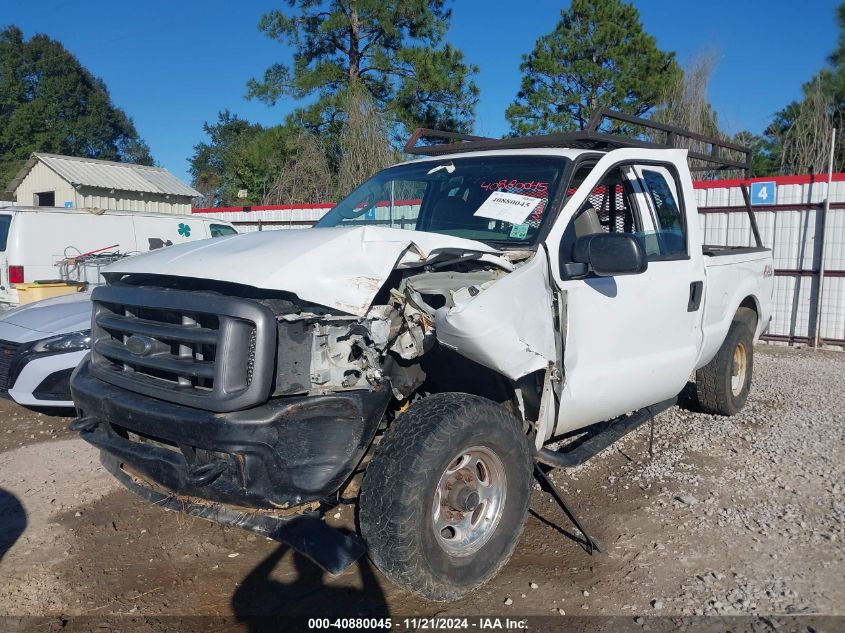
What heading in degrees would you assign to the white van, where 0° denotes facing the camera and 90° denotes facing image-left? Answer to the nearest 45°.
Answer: approximately 225°

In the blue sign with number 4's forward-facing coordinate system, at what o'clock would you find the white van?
The white van is roughly at 2 o'clock from the blue sign with number 4.

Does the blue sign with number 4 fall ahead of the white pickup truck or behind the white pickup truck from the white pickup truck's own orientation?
behind

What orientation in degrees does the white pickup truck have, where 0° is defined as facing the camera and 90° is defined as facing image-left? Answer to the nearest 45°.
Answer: approximately 45°

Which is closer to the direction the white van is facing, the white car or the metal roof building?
the metal roof building

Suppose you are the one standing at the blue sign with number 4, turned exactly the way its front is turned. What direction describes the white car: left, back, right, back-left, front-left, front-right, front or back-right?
front-right

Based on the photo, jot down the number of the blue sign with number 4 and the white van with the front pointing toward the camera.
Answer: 1

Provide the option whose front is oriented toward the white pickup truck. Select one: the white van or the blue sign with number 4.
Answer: the blue sign with number 4

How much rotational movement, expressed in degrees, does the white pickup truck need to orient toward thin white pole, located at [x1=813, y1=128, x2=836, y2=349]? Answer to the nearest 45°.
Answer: approximately 180°

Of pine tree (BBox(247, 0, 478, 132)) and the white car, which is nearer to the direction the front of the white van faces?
the pine tree

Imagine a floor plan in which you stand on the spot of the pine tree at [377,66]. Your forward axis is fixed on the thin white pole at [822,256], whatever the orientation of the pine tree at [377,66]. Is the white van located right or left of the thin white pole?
right
